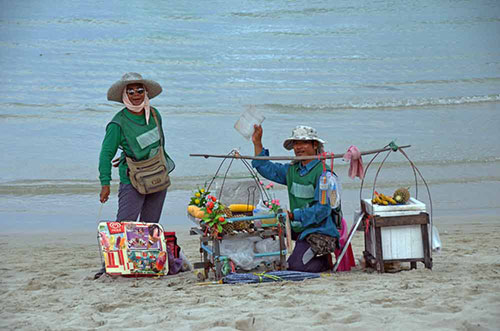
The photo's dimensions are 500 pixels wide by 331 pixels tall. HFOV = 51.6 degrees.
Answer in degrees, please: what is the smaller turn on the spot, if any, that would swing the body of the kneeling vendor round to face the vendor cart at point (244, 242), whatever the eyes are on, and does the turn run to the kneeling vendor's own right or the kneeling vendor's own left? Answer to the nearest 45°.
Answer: approximately 45° to the kneeling vendor's own right

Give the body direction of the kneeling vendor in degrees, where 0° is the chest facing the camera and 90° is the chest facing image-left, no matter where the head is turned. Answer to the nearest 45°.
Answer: approximately 45°

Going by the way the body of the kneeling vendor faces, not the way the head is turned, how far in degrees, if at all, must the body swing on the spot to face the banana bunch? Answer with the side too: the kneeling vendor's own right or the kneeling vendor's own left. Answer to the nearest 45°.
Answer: approximately 135° to the kneeling vendor's own left

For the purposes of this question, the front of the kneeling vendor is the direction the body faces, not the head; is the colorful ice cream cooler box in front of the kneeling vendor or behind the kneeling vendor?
in front

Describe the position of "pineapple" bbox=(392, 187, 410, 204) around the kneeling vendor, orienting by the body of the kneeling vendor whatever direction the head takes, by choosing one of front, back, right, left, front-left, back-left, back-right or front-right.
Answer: back-left
